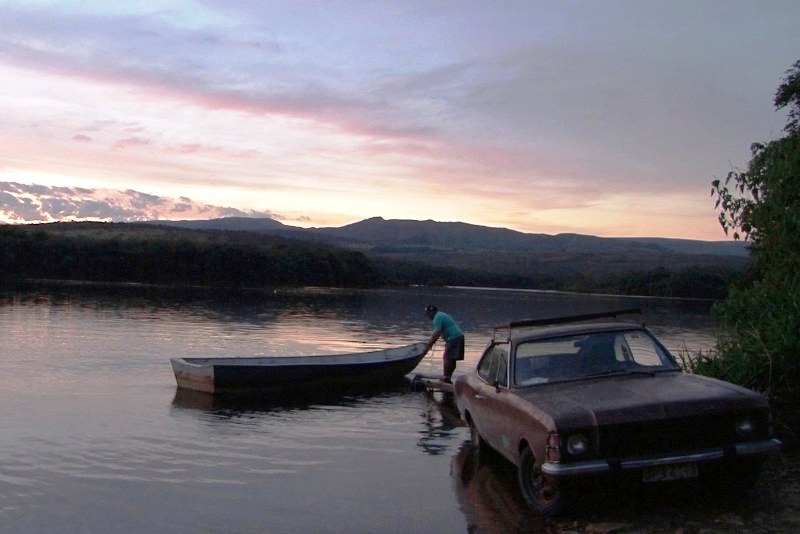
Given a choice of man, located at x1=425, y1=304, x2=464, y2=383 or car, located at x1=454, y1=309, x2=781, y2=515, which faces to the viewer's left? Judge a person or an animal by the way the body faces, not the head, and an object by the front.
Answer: the man

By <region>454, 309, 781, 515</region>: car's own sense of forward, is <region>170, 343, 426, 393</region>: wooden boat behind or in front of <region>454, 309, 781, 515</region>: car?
behind

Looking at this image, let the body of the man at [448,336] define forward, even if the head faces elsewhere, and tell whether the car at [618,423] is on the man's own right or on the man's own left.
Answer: on the man's own left

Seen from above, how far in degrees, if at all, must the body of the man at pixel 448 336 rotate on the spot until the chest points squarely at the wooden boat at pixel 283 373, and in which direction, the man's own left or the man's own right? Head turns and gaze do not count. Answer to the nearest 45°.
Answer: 0° — they already face it

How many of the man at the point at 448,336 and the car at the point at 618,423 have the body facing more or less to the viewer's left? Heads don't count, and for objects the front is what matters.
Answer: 1

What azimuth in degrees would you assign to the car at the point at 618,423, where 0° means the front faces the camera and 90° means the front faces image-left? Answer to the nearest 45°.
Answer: approximately 315°

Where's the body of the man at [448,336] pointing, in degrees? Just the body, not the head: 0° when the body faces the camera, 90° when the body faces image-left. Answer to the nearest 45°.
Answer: approximately 90°

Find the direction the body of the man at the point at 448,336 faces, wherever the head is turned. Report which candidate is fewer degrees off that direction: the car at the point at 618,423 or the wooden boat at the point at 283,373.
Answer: the wooden boat
